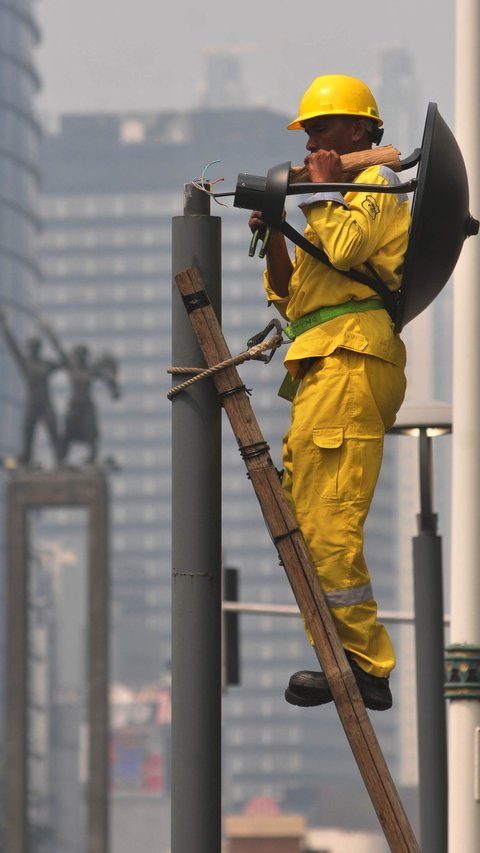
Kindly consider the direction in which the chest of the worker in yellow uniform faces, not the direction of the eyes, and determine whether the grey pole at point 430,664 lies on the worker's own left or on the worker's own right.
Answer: on the worker's own right

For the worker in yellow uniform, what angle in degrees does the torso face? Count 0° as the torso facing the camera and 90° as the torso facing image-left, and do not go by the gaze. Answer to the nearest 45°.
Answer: approximately 90°

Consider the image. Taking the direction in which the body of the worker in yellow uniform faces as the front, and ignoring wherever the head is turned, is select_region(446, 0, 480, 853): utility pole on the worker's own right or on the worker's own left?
on the worker's own right

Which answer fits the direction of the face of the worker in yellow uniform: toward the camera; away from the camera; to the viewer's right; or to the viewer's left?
to the viewer's left
